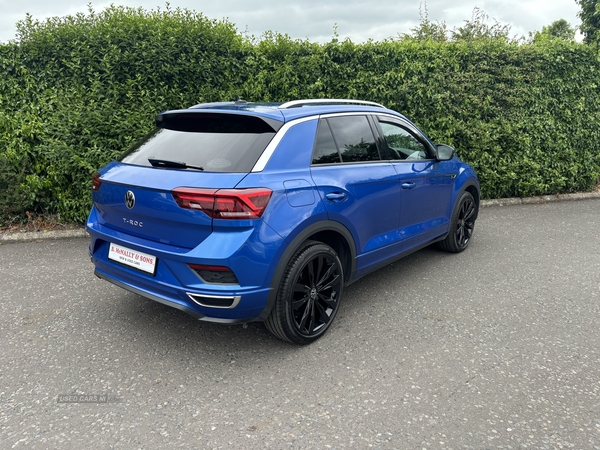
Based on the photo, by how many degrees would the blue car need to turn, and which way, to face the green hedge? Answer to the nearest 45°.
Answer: approximately 45° to its left

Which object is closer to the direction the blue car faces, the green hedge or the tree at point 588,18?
the tree

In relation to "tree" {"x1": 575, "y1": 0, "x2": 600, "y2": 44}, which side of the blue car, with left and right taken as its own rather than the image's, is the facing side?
front

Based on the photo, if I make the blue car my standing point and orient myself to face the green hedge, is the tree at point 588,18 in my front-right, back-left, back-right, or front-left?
front-right

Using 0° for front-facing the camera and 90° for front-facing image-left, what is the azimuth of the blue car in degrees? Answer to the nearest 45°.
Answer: approximately 225°
